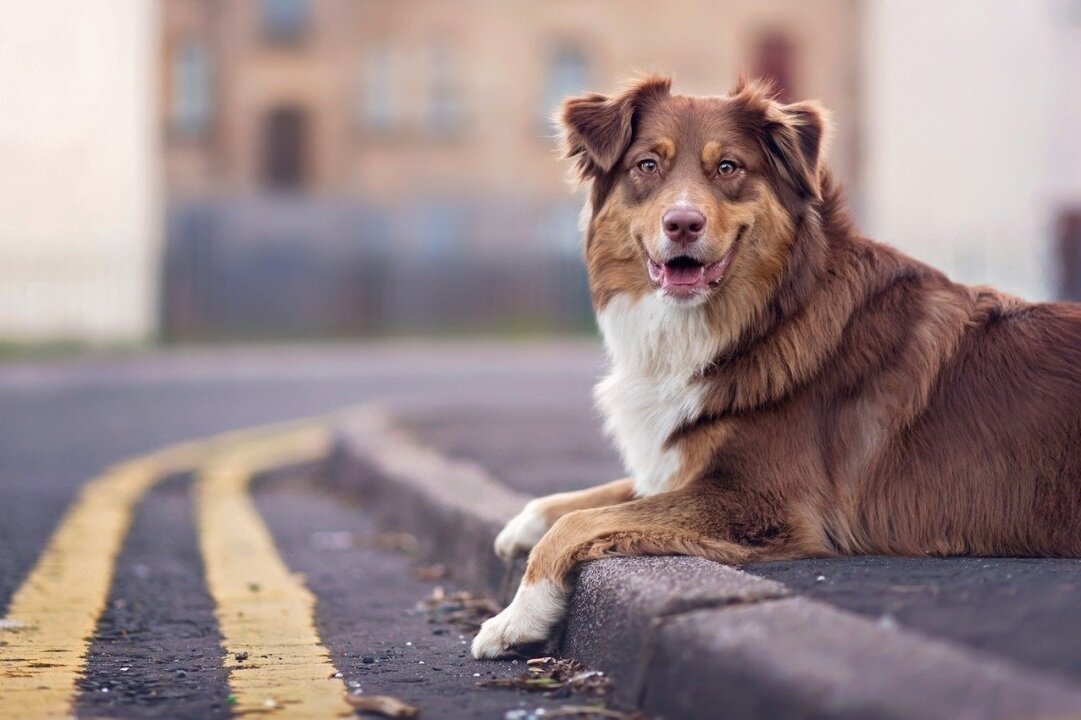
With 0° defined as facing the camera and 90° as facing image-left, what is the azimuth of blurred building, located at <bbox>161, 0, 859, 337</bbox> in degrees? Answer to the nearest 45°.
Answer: approximately 0°

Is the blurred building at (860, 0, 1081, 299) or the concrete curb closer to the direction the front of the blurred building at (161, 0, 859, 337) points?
the concrete curb

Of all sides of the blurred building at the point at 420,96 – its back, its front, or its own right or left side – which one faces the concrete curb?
front

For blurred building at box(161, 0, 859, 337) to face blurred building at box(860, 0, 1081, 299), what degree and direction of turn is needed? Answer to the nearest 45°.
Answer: approximately 45° to its left

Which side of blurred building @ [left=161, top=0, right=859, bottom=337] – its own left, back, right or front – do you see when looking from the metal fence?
front

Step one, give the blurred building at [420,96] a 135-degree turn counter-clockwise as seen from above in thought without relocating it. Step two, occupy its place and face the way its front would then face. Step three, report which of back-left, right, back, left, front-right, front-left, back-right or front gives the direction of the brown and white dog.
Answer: back-right

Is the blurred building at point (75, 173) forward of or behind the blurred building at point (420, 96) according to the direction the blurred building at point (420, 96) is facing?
forward
